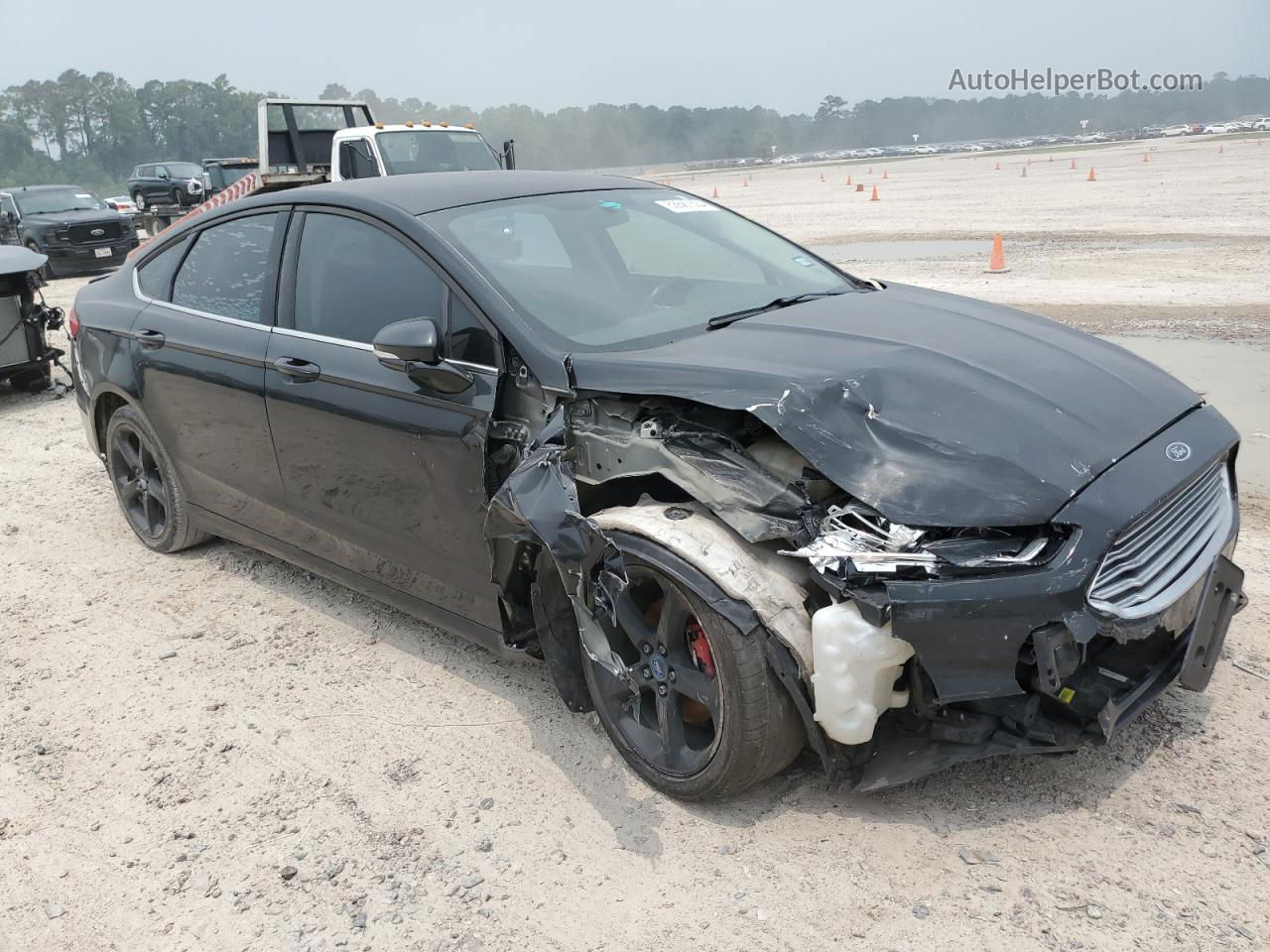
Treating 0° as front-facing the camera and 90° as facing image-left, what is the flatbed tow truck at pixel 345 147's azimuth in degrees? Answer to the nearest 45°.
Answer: approximately 315°

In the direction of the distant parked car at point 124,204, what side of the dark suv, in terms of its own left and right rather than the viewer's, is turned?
back

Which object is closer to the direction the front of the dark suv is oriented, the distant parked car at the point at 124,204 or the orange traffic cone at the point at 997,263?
the orange traffic cone

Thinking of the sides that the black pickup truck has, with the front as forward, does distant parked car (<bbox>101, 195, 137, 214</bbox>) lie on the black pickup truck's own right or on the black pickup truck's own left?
on the black pickup truck's own left

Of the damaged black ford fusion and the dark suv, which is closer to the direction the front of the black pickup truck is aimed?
the damaged black ford fusion

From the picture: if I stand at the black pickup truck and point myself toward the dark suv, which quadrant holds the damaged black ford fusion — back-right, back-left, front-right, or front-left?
back-right

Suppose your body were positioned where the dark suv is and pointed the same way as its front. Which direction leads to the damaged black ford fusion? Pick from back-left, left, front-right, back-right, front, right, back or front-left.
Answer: front-right

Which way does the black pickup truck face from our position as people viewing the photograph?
facing the viewer and to the right of the viewer

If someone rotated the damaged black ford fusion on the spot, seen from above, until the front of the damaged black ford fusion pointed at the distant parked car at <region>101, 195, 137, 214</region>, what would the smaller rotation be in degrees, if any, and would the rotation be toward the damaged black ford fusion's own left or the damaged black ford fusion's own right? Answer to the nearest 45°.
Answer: approximately 180°

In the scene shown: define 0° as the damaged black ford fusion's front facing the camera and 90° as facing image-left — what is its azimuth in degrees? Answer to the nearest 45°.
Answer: approximately 315°
